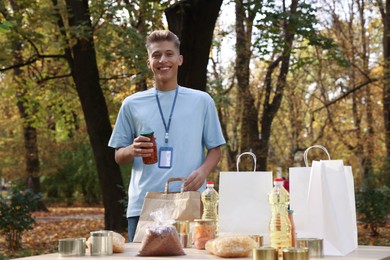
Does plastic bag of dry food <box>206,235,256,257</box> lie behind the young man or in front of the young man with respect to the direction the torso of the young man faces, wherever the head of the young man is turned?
in front

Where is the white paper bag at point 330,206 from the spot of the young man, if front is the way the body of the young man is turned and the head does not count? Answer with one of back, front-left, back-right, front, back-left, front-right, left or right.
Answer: front-left

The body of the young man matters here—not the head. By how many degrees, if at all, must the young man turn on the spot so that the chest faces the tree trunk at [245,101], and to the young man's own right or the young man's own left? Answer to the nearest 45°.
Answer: approximately 180°

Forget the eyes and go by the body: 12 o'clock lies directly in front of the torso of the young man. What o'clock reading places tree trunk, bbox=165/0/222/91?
The tree trunk is roughly at 6 o'clock from the young man.

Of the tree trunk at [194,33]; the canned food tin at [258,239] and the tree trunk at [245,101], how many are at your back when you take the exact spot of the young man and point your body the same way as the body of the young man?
2

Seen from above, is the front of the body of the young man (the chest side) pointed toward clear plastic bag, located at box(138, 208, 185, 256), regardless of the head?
yes

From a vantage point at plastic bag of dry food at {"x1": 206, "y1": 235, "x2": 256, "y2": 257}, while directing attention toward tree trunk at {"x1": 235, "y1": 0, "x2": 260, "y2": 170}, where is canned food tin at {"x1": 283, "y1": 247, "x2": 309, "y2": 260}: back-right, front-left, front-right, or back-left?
back-right

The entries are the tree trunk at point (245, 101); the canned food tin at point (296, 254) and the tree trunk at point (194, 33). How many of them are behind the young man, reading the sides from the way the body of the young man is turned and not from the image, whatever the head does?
2

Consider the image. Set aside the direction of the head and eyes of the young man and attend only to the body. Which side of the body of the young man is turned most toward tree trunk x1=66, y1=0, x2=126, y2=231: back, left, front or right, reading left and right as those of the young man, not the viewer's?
back

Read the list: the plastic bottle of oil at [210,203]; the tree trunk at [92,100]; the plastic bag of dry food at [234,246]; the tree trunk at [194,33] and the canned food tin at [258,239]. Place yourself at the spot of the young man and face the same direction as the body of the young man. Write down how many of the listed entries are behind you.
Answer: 2

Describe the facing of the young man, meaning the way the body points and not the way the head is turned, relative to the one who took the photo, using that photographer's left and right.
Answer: facing the viewer

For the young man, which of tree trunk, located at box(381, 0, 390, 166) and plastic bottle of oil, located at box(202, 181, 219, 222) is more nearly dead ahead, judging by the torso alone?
the plastic bottle of oil

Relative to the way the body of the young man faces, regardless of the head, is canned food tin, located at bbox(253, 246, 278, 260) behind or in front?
in front
